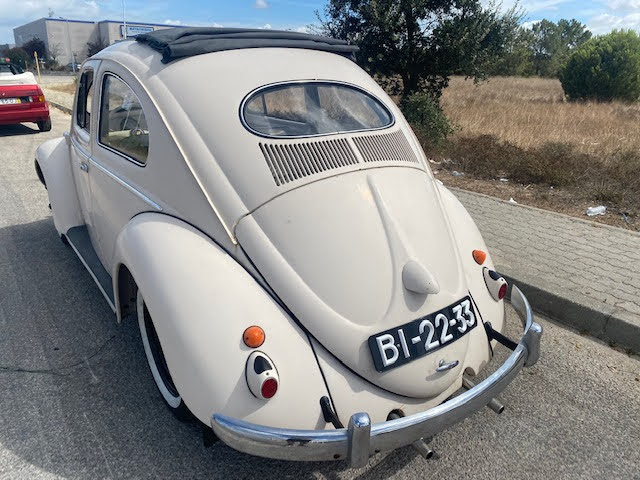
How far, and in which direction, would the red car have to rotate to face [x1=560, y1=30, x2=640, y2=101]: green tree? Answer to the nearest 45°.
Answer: approximately 90° to its right

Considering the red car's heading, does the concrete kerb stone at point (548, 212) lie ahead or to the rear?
to the rear

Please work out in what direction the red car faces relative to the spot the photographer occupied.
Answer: facing away from the viewer

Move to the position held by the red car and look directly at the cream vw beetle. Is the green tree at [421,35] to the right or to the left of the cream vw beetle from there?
left

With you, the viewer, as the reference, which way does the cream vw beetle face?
facing away from the viewer and to the left of the viewer

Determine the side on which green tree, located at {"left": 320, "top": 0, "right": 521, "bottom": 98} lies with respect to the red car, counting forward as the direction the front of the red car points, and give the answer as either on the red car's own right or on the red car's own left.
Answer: on the red car's own right

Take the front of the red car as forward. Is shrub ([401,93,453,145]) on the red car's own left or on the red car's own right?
on the red car's own right

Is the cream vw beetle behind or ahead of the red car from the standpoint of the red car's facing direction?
behind

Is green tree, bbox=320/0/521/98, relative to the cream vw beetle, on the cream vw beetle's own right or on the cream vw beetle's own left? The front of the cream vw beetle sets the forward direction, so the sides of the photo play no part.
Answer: on the cream vw beetle's own right

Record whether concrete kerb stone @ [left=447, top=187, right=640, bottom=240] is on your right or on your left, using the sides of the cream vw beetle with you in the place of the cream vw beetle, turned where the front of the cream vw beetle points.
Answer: on your right
